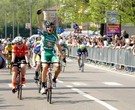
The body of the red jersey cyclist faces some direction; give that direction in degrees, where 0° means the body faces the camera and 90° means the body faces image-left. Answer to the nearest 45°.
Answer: approximately 0°

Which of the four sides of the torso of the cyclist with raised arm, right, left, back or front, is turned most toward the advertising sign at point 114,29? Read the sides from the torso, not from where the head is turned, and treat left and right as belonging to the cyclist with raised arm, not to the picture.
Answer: back

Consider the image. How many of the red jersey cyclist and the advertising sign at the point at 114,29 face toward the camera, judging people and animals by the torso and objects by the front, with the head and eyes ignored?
2

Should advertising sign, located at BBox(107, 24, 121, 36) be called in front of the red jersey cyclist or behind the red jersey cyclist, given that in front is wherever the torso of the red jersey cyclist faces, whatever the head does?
behind

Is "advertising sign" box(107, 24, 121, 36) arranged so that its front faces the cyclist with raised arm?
yes

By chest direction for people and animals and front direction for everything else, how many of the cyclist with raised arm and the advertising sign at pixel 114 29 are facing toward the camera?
2

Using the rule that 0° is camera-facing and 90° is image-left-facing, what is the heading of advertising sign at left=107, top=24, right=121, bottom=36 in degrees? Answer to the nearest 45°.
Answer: approximately 0°

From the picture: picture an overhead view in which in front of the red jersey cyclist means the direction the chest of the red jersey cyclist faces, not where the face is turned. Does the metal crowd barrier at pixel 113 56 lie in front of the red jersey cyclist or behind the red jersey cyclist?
behind
